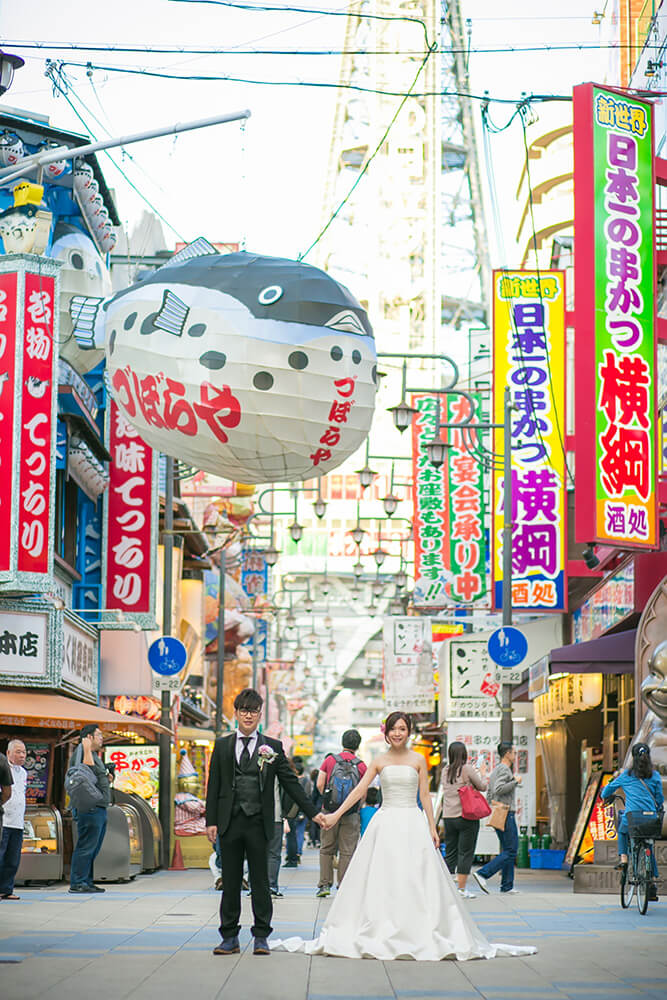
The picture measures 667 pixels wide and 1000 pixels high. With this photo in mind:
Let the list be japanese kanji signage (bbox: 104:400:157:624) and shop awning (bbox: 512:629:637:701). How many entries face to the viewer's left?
1

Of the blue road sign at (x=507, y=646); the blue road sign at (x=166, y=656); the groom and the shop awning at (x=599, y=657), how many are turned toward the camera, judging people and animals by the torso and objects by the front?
3

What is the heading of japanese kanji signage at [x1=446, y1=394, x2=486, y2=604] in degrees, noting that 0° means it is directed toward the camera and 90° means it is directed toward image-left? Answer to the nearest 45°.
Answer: approximately 0°

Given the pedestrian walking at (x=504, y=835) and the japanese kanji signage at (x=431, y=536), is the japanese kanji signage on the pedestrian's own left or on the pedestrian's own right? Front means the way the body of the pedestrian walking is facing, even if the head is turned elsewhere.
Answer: on the pedestrian's own left

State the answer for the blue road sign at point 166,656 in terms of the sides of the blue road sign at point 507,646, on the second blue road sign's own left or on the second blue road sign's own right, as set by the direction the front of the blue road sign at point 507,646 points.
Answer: on the second blue road sign's own right

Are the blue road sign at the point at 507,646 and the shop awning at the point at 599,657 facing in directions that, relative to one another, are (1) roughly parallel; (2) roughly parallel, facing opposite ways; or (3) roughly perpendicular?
roughly perpendicular

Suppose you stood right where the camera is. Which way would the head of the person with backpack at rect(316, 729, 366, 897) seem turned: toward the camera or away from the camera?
away from the camera

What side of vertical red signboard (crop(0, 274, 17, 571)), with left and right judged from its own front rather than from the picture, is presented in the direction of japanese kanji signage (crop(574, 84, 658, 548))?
left

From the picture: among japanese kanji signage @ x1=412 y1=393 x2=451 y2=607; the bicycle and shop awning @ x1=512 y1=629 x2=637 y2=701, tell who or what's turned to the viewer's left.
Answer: the shop awning

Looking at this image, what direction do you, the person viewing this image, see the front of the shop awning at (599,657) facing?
facing to the left of the viewer
